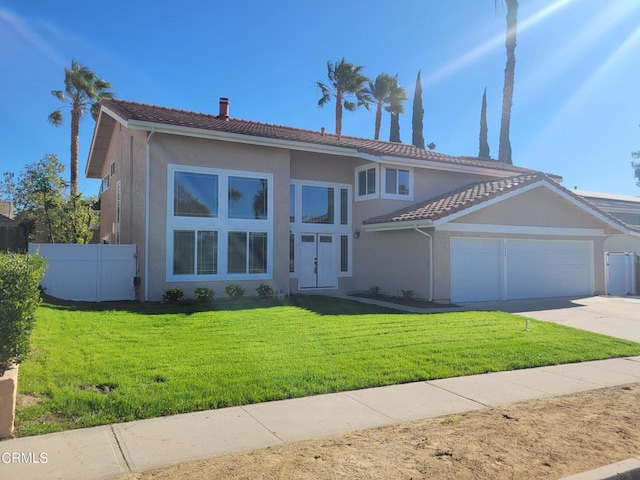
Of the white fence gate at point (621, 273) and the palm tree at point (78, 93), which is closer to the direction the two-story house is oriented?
the white fence gate

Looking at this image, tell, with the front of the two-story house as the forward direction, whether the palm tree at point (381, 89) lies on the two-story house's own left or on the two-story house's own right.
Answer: on the two-story house's own left

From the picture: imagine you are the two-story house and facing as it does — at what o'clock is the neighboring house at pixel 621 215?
The neighboring house is roughly at 9 o'clock from the two-story house.

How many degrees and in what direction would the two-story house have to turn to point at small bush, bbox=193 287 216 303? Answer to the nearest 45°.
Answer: approximately 90° to its right

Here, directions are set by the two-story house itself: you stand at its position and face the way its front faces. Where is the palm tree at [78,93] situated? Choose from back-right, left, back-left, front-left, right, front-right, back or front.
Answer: back

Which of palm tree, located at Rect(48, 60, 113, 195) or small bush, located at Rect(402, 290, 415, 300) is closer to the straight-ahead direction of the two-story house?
the small bush

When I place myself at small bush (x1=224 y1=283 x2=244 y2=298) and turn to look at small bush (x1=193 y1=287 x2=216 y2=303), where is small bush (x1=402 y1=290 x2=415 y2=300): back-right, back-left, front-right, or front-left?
back-left

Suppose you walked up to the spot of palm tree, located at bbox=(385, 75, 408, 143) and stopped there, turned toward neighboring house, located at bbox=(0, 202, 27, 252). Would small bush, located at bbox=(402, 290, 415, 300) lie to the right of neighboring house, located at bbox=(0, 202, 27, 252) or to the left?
left

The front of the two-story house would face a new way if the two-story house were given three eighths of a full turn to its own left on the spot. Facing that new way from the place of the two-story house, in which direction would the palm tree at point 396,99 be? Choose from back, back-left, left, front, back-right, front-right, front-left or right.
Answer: front

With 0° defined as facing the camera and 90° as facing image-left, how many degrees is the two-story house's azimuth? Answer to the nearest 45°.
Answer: approximately 315°
